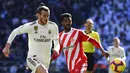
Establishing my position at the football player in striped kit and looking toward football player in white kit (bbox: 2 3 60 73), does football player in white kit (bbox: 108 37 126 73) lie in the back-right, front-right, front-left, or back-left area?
back-right

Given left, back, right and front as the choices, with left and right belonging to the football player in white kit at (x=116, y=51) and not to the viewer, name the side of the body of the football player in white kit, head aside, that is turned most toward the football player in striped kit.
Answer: front

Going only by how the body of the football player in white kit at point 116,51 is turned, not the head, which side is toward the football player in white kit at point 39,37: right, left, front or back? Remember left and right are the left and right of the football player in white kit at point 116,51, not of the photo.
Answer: front

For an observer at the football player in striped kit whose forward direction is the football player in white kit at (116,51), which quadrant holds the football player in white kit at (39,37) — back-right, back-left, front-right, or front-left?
back-left

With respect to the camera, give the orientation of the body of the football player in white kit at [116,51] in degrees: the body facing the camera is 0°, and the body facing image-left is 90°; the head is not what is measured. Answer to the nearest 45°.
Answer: approximately 0°
